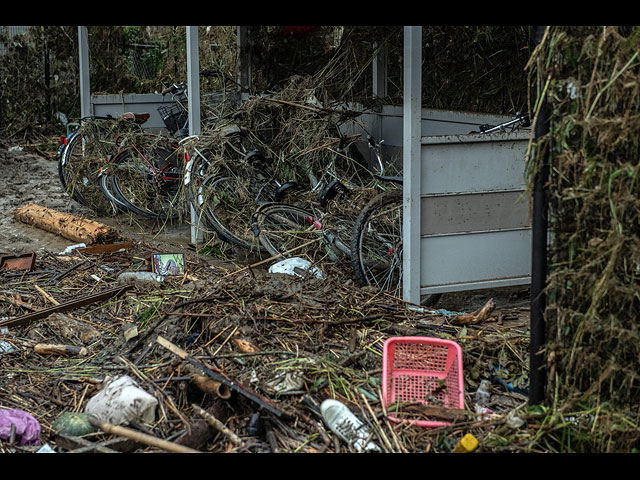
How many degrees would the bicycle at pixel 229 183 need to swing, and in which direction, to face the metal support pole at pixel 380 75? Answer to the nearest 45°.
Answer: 0° — it already faces it

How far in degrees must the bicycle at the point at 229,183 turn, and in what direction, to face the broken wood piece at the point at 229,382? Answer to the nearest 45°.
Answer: approximately 135° to its right

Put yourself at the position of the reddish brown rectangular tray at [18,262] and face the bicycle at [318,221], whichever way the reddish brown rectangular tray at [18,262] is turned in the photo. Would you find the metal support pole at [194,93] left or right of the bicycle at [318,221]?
left

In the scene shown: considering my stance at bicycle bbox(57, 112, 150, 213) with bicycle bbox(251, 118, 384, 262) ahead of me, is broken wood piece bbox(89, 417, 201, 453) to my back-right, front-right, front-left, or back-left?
front-right

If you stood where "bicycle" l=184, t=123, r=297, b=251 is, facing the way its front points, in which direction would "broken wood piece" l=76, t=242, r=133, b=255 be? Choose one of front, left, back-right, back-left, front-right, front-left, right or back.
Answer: back-left

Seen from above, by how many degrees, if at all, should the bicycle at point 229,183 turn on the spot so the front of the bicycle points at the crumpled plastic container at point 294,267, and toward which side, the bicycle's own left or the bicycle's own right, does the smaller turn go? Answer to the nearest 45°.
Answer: approximately 135° to the bicycle's own right

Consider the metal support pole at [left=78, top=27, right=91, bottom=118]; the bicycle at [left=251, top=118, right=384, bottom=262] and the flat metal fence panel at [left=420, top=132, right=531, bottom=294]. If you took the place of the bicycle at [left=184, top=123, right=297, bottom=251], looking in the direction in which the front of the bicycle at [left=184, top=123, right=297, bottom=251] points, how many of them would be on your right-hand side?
2

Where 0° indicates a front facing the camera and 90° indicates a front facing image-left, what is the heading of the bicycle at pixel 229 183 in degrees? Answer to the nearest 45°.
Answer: approximately 225°

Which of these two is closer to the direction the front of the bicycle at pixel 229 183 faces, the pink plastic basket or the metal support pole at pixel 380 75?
the metal support pole

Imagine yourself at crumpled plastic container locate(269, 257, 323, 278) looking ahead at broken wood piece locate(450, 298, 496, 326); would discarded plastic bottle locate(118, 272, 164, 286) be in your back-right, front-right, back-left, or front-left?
back-right

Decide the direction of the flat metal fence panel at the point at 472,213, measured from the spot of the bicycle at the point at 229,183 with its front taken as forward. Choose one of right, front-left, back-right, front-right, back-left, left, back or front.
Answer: right

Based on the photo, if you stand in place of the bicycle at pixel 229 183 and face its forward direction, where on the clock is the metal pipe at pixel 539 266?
The metal pipe is roughly at 4 o'clock from the bicycle.
